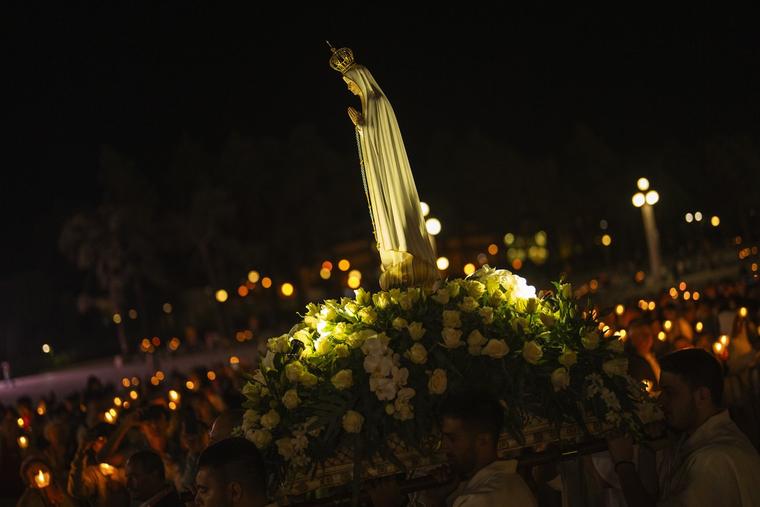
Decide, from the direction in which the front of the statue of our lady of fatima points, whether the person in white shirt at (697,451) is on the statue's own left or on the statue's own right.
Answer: on the statue's own left

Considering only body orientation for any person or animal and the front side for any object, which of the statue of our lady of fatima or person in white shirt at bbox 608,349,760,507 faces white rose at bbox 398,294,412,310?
the person in white shirt

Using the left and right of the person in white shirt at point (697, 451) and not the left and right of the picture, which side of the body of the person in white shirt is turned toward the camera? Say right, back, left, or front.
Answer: left

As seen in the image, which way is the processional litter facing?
to the viewer's left

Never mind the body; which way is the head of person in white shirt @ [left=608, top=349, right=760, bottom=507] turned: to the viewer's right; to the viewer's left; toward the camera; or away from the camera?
to the viewer's left

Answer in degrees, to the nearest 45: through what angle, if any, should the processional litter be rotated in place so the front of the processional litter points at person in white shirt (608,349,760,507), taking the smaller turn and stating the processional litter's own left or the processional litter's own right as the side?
approximately 180°

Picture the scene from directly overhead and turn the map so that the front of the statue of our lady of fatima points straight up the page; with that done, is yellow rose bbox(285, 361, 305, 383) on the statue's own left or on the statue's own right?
on the statue's own left

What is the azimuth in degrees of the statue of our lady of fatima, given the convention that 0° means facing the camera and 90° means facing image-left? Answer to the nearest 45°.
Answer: approximately 90°
